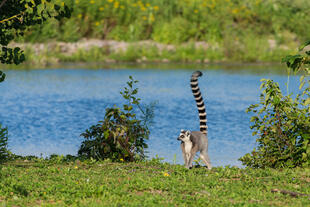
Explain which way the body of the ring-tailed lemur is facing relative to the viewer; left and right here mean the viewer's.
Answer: facing the viewer and to the left of the viewer

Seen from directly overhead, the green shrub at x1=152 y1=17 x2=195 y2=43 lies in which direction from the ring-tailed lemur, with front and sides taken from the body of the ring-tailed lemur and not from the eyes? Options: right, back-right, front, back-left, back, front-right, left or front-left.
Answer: back-right

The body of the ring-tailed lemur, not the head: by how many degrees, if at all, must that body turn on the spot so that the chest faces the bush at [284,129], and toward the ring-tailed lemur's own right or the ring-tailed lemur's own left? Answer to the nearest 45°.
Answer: approximately 135° to the ring-tailed lemur's own left

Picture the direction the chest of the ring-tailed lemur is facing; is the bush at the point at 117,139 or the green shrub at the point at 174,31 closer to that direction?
the bush

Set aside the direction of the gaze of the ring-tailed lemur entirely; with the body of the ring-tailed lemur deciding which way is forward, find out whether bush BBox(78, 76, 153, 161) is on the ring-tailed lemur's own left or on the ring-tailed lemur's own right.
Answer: on the ring-tailed lemur's own right
